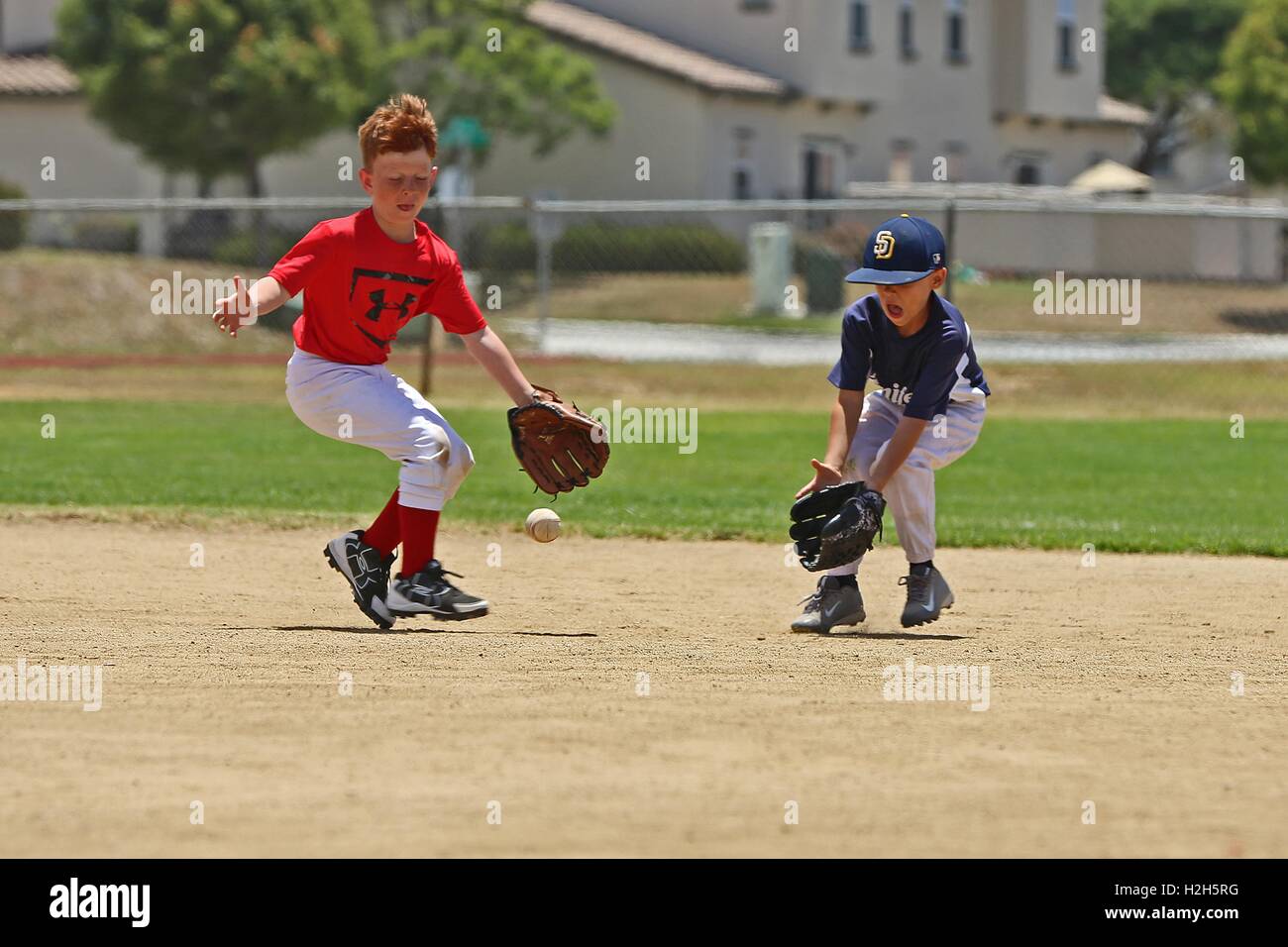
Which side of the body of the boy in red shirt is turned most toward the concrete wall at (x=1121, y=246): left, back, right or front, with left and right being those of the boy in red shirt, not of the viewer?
left

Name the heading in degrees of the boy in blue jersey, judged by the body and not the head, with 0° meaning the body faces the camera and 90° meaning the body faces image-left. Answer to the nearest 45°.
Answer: approximately 45°

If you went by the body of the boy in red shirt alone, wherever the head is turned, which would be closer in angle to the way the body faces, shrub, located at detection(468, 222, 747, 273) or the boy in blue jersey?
the boy in blue jersey

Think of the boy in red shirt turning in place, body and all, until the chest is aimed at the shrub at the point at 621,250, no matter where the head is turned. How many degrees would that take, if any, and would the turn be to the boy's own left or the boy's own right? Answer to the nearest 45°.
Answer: approximately 135° to the boy's own left

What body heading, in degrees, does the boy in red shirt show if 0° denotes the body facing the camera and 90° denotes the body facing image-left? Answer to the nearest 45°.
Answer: approximately 315°

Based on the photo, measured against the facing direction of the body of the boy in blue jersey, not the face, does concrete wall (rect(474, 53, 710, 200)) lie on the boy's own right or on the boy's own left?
on the boy's own right

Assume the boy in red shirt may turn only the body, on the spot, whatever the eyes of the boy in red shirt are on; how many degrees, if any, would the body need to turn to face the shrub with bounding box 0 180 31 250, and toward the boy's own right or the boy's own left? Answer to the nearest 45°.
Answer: approximately 135° to the boy's own left

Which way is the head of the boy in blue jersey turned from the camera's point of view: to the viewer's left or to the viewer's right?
to the viewer's left

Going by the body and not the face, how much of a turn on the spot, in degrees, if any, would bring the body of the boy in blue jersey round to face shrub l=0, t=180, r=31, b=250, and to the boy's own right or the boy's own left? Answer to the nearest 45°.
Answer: approximately 90° to the boy's own right

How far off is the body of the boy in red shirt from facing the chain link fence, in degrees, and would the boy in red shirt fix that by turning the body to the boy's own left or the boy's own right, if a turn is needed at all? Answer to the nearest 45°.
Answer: approximately 135° to the boy's own left

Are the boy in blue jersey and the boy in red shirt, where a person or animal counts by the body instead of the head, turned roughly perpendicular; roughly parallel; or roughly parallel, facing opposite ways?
roughly perpendicular
